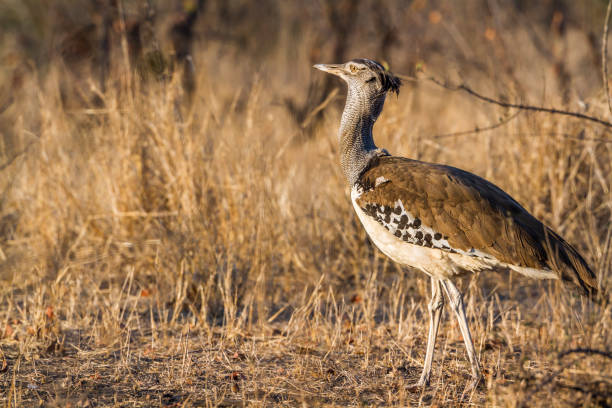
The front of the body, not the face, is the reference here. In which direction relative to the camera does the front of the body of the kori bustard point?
to the viewer's left
